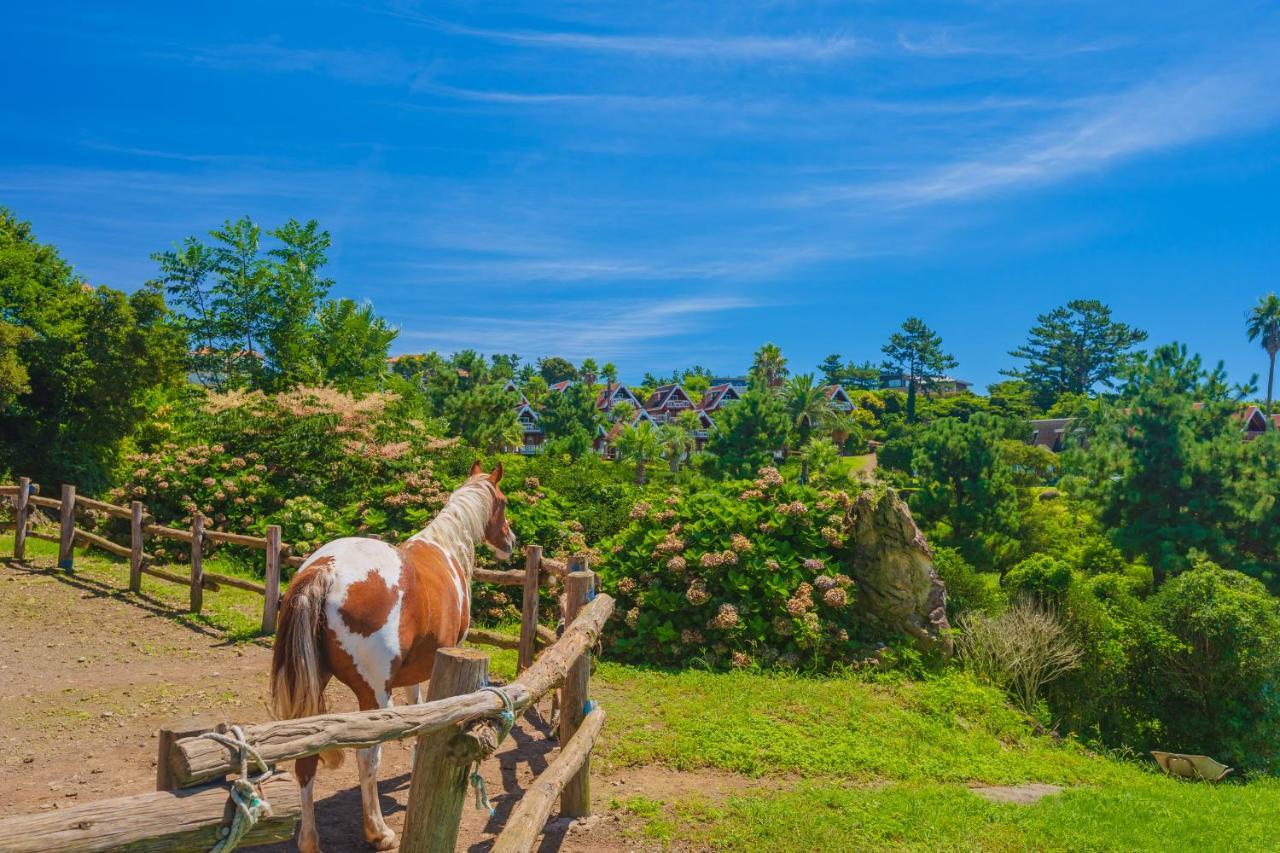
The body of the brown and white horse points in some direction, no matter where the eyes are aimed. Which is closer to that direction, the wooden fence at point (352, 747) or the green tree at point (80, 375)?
the green tree

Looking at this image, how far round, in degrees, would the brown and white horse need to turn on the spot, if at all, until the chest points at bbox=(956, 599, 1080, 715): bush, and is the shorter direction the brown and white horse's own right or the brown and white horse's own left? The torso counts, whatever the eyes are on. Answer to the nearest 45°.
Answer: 0° — it already faces it

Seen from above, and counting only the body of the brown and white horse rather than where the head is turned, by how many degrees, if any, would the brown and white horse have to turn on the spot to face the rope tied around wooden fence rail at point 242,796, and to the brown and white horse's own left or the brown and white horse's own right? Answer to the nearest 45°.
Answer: approximately 135° to the brown and white horse's own right

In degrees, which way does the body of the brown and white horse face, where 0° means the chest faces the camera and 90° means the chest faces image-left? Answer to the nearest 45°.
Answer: approximately 225°

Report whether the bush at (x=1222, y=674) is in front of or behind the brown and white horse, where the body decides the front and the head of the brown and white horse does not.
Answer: in front

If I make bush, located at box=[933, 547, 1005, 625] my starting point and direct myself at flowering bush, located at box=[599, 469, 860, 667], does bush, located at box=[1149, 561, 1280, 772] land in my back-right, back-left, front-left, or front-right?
back-left

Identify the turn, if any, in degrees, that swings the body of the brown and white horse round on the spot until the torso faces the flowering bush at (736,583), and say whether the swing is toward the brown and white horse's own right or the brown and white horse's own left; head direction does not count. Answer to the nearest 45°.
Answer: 0° — it already faces it

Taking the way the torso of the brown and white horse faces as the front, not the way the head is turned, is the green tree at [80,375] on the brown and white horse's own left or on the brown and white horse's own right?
on the brown and white horse's own left

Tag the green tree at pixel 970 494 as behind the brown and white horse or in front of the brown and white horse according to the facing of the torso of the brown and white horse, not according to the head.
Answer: in front

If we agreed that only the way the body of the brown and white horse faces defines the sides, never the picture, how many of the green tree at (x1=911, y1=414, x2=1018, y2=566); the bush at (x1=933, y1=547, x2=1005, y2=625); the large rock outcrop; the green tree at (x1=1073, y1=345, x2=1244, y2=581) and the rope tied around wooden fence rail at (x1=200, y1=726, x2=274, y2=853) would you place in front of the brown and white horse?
4
